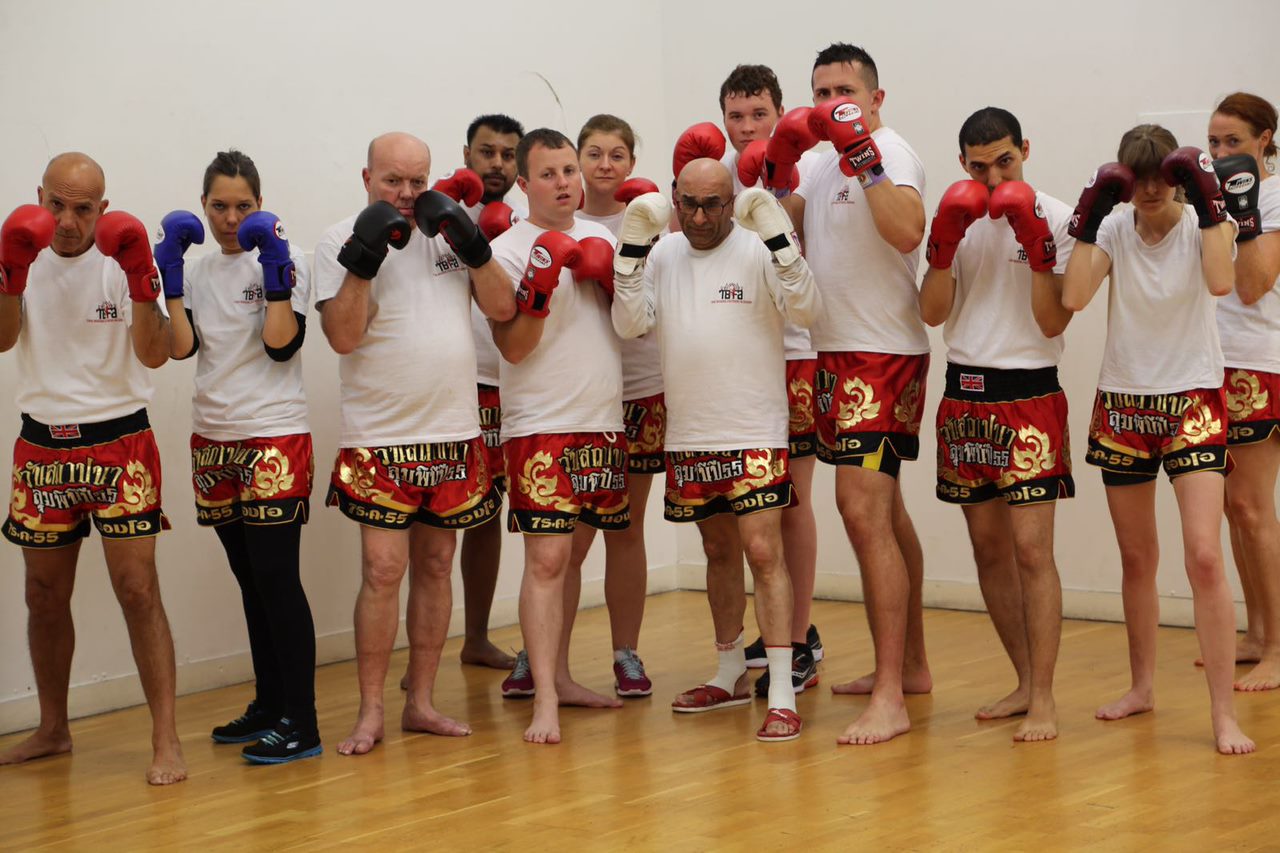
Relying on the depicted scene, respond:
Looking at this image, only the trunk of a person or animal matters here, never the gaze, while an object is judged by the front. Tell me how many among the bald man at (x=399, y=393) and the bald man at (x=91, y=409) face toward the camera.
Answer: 2

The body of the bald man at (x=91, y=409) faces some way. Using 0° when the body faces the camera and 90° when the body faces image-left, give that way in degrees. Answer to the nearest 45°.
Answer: approximately 0°

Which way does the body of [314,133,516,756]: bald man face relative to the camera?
toward the camera

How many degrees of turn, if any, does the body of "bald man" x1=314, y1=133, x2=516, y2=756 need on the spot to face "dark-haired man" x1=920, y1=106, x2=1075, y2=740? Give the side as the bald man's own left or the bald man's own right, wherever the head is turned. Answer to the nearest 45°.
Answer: approximately 90° to the bald man's own left

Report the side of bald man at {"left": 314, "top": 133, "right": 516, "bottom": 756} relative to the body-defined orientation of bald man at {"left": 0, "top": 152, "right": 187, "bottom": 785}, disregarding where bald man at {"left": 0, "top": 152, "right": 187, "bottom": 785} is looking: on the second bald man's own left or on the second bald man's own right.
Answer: on the second bald man's own left

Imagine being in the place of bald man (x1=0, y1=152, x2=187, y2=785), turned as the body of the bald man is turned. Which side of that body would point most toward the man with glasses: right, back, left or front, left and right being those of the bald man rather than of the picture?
left
